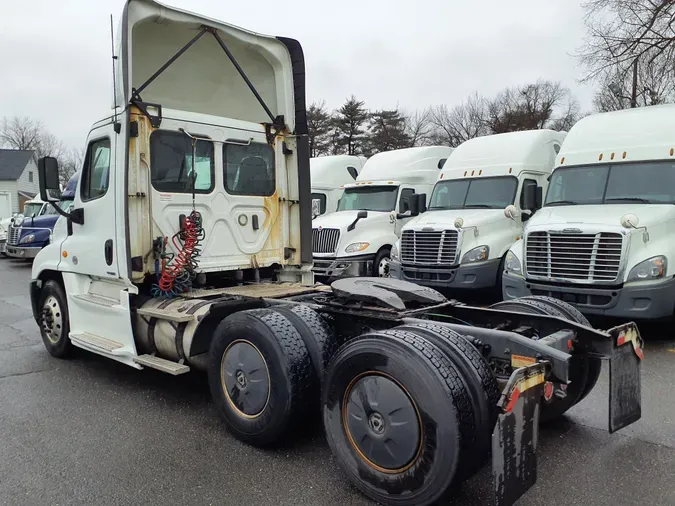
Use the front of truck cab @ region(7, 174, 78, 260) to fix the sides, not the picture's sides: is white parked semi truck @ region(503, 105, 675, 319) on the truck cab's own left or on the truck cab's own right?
on the truck cab's own left

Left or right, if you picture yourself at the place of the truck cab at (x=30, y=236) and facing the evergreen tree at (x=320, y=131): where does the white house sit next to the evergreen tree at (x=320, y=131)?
left

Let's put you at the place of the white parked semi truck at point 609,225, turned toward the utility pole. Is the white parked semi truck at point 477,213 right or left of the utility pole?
left

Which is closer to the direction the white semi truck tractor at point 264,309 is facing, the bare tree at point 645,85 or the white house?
the white house

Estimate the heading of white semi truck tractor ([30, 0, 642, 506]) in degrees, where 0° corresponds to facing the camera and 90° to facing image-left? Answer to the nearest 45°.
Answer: approximately 135°

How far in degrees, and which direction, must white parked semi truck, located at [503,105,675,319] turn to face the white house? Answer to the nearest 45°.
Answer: approximately 90° to its right

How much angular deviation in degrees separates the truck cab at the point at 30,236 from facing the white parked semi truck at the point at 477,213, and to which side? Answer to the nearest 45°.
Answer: approximately 90° to its left

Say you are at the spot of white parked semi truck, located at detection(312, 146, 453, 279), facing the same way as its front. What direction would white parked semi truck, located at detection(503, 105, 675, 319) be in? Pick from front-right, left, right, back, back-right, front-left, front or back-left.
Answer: left

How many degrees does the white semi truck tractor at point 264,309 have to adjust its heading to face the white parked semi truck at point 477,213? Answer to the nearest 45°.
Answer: approximately 90° to its right

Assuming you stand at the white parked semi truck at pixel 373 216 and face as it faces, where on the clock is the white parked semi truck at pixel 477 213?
the white parked semi truck at pixel 477 213 is roughly at 9 o'clock from the white parked semi truck at pixel 373 216.

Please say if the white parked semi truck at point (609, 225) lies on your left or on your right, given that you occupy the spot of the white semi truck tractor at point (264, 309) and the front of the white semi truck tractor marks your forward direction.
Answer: on your right

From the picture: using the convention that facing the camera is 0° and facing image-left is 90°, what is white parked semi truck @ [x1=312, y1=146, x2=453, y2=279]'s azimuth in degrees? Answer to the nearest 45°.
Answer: approximately 45°

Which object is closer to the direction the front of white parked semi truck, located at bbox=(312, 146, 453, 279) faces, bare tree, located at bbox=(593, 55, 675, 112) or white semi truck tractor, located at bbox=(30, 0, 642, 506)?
the white semi truck tractor
